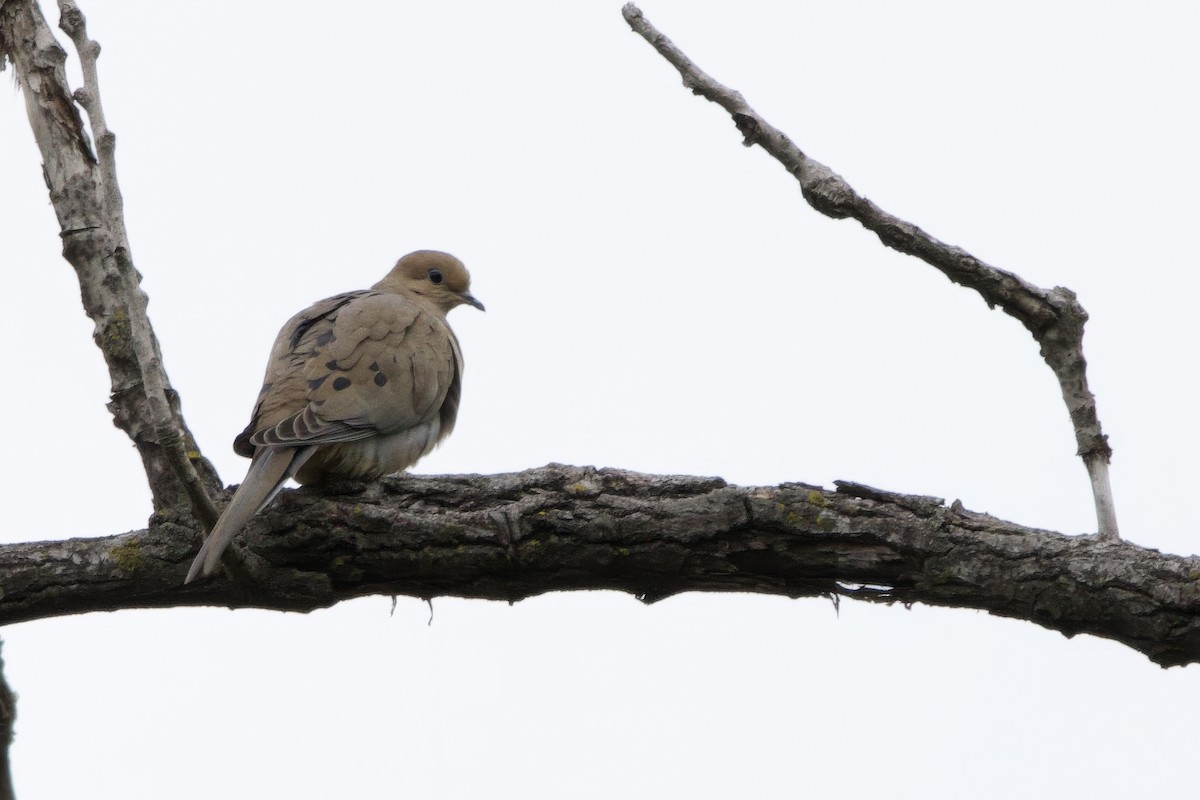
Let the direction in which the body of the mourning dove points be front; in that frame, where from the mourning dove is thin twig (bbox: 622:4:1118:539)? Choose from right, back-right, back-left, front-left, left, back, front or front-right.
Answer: right

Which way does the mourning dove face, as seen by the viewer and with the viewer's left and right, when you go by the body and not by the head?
facing away from the viewer and to the right of the viewer

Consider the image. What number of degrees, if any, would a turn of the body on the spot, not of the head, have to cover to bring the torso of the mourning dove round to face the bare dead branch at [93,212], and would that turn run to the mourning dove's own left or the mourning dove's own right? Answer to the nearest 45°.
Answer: approximately 180°
